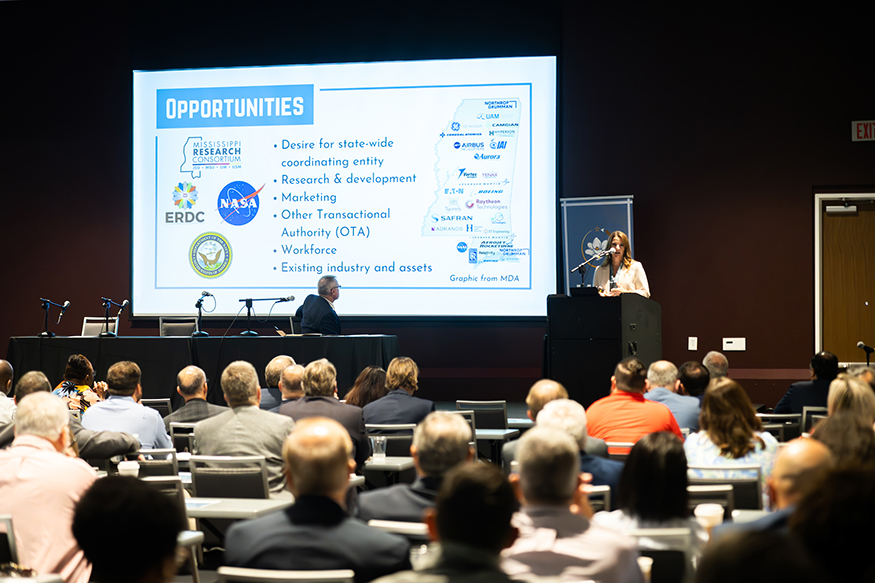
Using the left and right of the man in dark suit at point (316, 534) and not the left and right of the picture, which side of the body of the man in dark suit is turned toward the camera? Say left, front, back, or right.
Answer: back

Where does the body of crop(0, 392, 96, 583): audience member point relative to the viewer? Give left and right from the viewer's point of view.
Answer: facing away from the viewer and to the right of the viewer

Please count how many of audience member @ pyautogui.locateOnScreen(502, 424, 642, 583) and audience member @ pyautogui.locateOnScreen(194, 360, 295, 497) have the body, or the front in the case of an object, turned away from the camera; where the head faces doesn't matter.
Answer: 2

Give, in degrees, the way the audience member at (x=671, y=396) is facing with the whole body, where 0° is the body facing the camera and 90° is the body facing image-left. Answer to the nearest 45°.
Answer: approximately 180°

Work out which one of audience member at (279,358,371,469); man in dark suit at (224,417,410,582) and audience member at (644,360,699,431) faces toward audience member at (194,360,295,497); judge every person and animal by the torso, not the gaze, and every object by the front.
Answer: the man in dark suit

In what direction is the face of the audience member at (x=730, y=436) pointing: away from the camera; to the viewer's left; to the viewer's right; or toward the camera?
away from the camera

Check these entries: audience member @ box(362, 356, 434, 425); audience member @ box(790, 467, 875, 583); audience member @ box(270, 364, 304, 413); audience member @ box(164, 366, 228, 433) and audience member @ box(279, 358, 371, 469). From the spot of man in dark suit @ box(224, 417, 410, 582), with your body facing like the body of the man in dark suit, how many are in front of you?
4

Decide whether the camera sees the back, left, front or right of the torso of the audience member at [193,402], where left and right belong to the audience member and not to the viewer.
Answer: back

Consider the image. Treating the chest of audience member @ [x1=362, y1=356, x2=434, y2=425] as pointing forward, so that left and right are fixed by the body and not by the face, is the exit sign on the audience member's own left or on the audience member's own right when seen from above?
on the audience member's own right

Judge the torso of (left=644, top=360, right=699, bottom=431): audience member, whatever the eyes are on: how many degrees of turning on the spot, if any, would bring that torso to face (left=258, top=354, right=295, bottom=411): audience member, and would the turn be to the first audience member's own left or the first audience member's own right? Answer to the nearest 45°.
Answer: approximately 90° to the first audience member's own left

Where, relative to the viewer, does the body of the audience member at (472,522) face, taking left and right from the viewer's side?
facing away from the viewer

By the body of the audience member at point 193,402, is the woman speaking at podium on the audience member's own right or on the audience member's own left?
on the audience member's own right

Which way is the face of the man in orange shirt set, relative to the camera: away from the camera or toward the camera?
away from the camera

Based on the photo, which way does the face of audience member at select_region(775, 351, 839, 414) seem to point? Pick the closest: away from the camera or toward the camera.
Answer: away from the camera

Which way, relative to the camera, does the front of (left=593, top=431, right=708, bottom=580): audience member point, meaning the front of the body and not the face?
away from the camera

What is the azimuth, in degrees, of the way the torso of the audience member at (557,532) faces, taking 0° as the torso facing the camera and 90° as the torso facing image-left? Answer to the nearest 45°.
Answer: approximately 180°

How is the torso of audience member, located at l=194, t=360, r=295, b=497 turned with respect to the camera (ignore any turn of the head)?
away from the camera

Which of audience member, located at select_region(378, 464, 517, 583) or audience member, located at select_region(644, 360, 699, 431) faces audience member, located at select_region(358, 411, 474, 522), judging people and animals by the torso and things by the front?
audience member, located at select_region(378, 464, 517, 583)

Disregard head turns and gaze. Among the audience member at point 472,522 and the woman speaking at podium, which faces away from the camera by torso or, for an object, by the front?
the audience member
